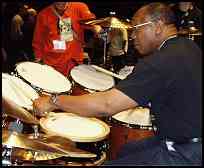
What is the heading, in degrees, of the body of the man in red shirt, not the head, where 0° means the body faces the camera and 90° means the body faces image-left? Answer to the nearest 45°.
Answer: approximately 0°

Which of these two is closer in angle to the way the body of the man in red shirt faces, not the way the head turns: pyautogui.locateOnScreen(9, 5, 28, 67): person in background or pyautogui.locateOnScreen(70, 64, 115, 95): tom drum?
the tom drum

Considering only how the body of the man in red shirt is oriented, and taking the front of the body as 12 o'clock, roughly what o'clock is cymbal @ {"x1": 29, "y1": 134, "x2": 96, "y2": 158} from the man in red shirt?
The cymbal is roughly at 12 o'clock from the man in red shirt.

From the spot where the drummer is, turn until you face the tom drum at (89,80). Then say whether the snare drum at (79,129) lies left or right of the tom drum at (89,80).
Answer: left

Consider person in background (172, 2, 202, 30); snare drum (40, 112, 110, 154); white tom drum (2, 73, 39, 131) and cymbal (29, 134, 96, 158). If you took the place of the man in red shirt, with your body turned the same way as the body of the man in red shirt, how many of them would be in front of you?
3

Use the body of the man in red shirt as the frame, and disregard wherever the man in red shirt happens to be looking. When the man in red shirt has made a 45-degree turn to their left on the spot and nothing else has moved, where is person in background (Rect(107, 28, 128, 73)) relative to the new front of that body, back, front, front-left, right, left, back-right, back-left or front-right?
left

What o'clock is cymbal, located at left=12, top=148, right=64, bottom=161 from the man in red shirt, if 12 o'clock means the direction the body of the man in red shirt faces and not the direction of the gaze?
The cymbal is roughly at 12 o'clock from the man in red shirt.

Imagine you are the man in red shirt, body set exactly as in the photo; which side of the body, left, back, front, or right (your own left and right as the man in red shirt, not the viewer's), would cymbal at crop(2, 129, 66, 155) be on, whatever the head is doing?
front

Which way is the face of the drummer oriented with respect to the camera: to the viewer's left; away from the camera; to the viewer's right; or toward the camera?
to the viewer's left

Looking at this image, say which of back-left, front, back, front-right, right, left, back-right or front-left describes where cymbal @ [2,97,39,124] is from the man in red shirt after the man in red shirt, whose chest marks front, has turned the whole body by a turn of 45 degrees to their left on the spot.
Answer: front-right

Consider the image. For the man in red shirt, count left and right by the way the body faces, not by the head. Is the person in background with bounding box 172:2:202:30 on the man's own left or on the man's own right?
on the man's own left
